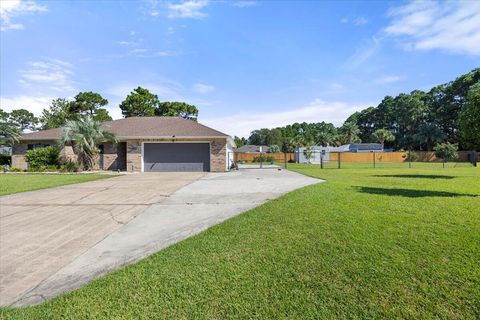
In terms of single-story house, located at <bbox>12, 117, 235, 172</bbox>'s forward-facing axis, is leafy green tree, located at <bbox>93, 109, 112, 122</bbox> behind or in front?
behind

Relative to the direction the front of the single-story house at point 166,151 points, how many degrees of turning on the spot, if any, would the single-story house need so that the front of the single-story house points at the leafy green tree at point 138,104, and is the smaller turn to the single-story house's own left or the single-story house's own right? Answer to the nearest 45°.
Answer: approximately 180°

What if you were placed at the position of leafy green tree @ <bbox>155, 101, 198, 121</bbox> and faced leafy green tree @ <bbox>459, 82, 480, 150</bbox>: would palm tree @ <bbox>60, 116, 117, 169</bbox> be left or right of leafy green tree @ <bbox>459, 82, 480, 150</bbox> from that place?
right

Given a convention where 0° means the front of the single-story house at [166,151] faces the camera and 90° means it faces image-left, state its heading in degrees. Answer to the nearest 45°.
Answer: approximately 0°

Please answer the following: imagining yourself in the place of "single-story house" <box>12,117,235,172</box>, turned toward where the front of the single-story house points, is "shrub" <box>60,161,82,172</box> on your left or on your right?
on your right

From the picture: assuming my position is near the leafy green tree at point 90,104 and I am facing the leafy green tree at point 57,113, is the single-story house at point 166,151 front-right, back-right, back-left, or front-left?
back-left

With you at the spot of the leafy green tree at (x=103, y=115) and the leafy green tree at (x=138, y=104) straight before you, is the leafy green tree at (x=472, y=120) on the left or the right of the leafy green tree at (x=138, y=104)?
right

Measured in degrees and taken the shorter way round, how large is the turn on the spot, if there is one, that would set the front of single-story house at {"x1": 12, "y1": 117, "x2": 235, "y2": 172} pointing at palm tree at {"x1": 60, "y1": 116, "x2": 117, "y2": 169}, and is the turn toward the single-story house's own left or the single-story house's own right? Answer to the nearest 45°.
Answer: approximately 90° to the single-story house's own right

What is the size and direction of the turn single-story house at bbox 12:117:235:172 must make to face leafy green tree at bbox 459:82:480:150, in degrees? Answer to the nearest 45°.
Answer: approximately 45° to its left

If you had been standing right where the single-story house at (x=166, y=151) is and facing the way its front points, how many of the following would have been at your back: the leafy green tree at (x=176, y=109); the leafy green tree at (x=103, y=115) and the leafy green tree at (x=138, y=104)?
3

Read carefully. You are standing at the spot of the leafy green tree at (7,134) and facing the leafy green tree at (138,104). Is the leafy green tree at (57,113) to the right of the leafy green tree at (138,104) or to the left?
left

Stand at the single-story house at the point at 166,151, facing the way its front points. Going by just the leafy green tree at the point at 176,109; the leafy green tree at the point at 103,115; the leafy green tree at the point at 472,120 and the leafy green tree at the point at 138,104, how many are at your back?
3

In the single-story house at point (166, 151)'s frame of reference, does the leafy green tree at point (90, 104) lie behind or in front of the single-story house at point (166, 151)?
behind

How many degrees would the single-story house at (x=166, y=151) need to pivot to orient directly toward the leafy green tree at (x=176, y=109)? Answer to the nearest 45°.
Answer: approximately 180°

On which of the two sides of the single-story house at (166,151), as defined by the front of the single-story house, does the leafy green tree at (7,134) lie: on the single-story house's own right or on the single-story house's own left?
on the single-story house's own right
